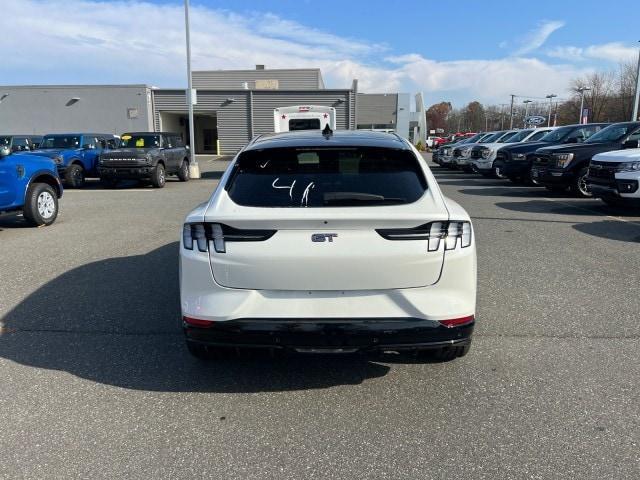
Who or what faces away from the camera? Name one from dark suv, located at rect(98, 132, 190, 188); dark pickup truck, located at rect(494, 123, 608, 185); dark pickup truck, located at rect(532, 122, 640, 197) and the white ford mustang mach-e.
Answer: the white ford mustang mach-e

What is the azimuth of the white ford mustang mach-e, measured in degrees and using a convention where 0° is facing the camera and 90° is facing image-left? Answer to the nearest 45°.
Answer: approximately 180°

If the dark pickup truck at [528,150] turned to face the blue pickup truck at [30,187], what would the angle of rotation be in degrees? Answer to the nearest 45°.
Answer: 0° — it already faces it

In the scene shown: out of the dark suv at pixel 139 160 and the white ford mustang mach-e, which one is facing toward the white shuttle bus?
the white ford mustang mach-e

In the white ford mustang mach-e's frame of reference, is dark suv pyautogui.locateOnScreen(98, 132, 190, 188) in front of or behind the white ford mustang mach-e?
in front

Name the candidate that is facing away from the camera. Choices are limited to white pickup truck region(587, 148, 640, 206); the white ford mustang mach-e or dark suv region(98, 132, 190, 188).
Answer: the white ford mustang mach-e

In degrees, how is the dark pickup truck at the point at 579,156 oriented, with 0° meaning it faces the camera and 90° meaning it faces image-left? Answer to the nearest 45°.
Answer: approximately 45°

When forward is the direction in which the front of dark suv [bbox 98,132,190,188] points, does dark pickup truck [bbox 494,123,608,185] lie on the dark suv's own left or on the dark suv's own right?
on the dark suv's own left

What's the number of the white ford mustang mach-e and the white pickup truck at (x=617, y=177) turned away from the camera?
1

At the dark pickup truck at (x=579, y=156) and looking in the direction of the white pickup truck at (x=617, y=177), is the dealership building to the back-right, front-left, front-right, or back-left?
back-right

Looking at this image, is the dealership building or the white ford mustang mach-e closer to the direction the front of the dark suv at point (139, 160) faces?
the white ford mustang mach-e

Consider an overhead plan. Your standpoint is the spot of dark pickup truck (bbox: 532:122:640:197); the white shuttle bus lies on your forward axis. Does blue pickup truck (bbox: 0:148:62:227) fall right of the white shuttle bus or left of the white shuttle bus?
left
